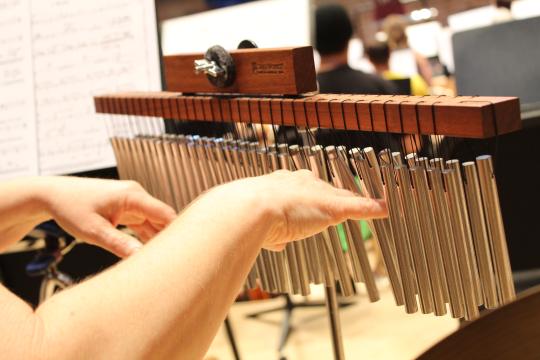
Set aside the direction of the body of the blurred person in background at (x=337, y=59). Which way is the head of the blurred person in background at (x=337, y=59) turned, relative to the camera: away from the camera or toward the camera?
away from the camera

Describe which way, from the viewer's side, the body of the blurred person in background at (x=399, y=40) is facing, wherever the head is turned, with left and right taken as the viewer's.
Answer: facing away from the viewer

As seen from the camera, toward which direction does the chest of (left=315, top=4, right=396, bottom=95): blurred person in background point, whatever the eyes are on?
away from the camera

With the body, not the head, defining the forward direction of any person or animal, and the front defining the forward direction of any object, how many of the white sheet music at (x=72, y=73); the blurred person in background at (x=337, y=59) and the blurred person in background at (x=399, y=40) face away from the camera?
2

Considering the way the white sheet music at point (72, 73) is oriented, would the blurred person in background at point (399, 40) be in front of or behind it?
behind

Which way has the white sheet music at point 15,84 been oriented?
toward the camera

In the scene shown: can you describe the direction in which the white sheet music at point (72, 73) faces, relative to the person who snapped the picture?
facing the viewer

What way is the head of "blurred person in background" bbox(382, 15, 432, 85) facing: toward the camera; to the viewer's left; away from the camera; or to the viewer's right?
away from the camera

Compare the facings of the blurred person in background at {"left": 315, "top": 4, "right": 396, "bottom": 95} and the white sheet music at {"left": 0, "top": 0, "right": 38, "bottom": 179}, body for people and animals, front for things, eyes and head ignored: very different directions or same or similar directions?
very different directions

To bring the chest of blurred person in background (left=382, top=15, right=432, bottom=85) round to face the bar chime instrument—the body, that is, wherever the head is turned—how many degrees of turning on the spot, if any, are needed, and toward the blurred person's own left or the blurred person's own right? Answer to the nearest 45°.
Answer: approximately 180°
